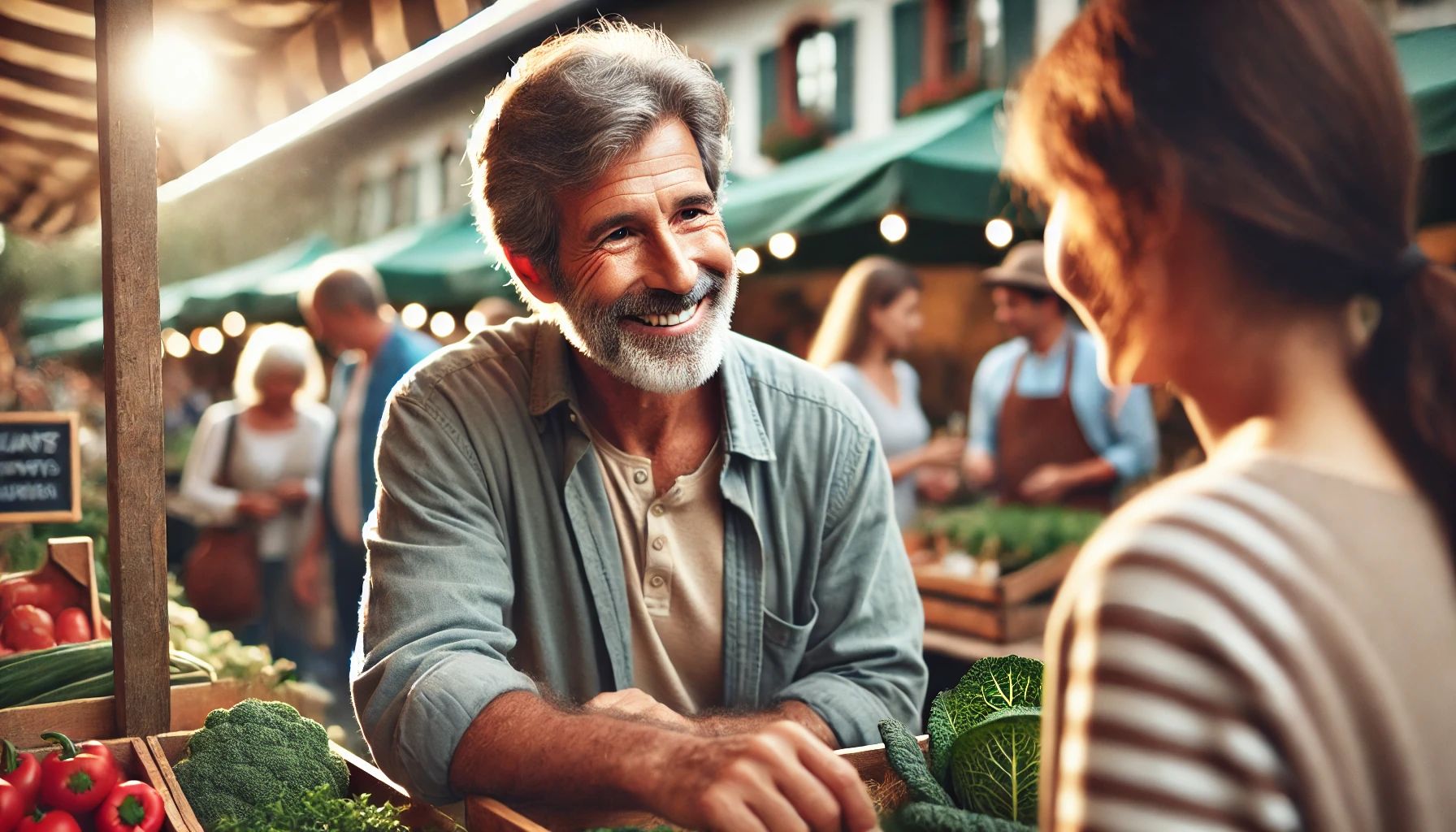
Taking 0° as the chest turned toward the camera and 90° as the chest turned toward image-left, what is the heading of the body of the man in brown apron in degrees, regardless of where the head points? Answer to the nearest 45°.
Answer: approximately 45°

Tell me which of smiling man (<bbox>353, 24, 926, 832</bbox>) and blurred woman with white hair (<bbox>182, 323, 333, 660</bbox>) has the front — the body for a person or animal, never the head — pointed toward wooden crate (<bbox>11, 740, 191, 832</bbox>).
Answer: the blurred woman with white hair

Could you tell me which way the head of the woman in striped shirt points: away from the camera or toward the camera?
away from the camera

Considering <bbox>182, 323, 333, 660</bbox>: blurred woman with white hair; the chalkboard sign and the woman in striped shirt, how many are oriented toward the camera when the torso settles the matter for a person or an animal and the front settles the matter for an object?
2
